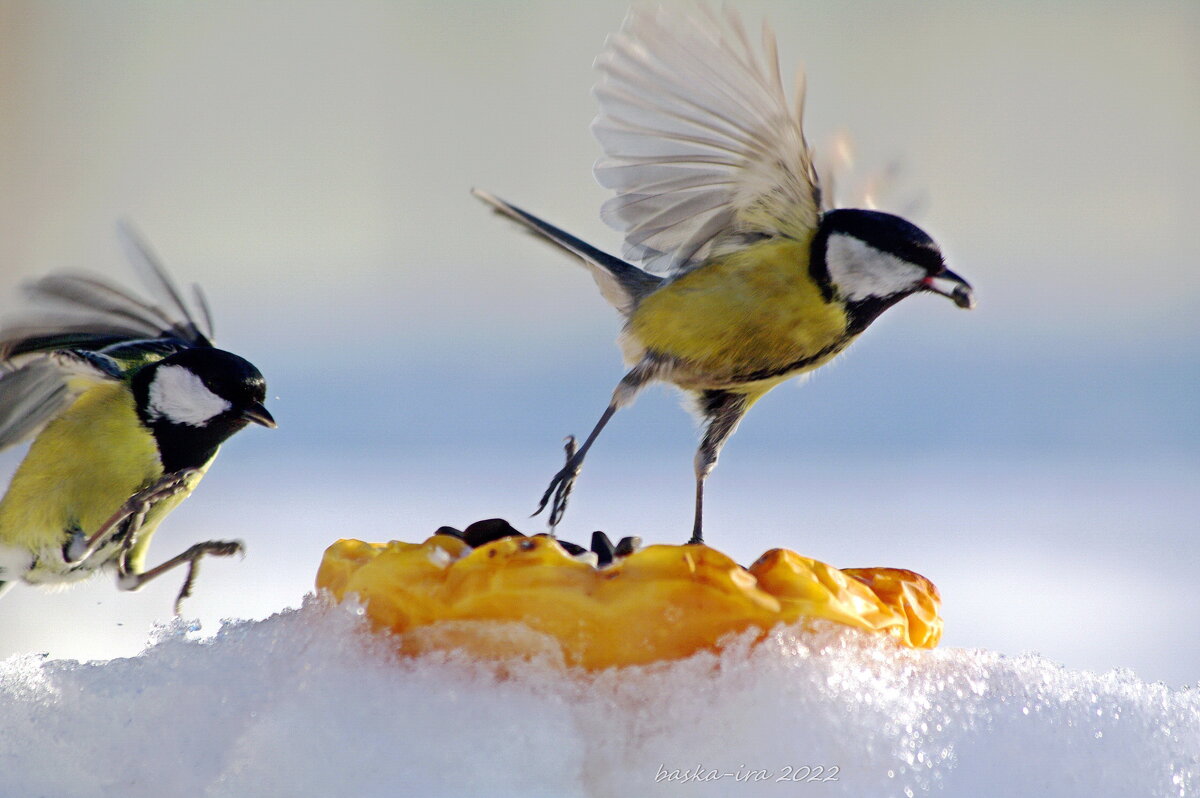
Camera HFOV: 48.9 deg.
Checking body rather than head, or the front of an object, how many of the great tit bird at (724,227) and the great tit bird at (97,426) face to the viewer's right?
2

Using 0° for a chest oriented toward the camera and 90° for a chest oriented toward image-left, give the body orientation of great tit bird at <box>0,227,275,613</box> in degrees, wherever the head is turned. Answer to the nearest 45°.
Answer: approximately 270°

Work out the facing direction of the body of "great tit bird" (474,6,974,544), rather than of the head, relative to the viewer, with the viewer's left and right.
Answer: facing to the right of the viewer
